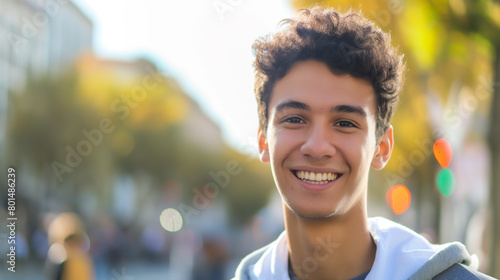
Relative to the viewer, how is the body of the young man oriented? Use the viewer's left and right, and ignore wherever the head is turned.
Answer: facing the viewer

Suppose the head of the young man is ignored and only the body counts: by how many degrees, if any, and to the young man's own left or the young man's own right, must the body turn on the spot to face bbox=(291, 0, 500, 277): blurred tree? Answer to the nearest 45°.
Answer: approximately 180°

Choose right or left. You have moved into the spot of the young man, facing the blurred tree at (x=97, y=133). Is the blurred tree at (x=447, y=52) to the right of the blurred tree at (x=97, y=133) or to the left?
right

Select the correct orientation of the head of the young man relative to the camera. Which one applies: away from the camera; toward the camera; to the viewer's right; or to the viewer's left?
toward the camera

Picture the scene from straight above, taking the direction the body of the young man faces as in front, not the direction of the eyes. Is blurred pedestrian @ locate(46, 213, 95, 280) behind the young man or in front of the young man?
behind

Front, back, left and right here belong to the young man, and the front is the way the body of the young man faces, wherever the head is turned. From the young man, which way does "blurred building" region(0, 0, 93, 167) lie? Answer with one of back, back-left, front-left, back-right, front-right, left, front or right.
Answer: back-right

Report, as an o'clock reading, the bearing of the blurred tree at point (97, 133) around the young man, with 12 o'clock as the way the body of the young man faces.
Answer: The blurred tree is roughly at 5 o'clock from the young man.
